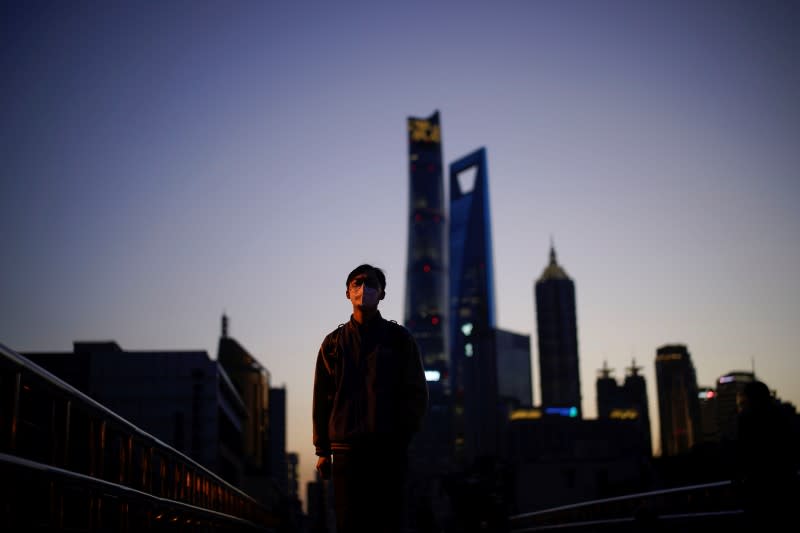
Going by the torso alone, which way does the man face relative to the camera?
toward the camera

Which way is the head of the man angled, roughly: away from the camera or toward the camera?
toward the camera

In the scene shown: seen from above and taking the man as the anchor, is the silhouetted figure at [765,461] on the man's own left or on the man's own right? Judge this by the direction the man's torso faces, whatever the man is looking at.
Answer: on the man's own left
